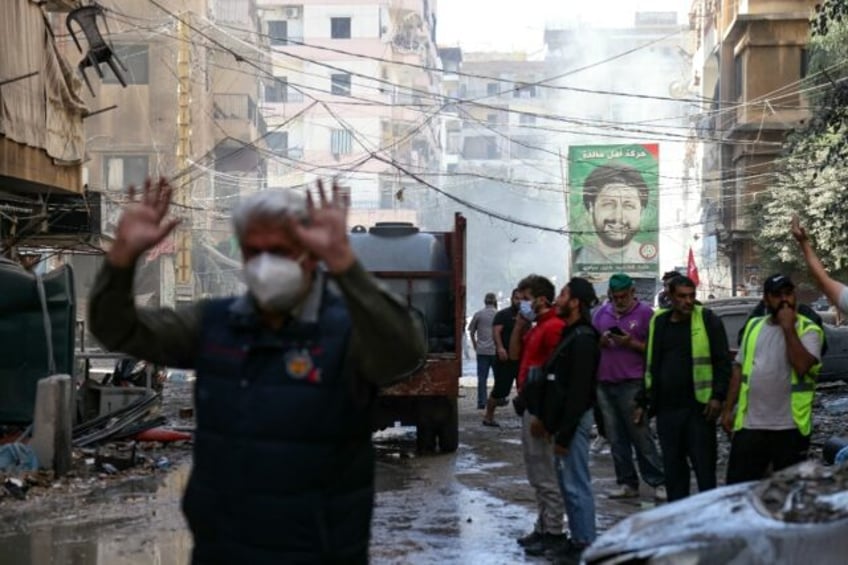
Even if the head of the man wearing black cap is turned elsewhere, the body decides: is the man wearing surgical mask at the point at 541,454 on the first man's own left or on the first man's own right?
on the first man's own right

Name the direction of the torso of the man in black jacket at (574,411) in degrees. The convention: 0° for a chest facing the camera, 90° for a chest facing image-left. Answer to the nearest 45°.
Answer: approximately 90°

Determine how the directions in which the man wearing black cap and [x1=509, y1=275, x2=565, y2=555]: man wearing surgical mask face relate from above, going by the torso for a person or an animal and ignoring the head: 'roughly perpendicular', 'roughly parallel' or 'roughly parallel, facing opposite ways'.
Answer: roughly perpendicular

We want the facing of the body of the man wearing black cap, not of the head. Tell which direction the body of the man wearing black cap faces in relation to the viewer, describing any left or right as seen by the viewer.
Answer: facing the viewer

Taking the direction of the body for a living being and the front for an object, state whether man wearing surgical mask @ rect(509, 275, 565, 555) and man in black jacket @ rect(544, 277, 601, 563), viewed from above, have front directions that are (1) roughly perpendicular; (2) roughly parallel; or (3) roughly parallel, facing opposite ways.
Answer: roughly parallel

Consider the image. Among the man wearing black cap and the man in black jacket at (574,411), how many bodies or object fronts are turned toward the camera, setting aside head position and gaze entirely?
1

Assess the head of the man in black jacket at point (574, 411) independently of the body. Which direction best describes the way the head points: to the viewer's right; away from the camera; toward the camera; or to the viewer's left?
to the viewer's left

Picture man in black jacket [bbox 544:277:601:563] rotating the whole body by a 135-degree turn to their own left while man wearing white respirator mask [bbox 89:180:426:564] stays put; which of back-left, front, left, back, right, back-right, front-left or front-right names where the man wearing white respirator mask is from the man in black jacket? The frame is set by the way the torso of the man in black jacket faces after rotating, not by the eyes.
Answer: front-right

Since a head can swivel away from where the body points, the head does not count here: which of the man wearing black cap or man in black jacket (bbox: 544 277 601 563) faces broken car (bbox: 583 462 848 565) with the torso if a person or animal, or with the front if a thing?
the man wearing black cap

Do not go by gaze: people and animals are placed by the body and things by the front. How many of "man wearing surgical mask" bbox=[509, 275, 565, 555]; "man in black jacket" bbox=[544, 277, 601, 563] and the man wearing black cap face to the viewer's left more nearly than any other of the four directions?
2

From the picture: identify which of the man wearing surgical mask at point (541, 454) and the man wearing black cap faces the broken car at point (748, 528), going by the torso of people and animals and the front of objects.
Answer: the man wearing black cap

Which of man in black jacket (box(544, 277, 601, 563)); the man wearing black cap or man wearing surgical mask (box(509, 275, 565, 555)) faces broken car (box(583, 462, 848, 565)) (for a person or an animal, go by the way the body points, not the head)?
the man wearing black cap

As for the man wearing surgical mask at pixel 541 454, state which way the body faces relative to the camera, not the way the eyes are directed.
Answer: to the viewer's left

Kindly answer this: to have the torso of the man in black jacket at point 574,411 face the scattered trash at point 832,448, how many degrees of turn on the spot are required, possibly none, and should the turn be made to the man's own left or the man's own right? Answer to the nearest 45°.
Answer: approximately 135° to the man's own right

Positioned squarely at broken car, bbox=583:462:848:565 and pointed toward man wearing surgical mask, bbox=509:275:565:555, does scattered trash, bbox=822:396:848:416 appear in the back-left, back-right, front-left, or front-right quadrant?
front-right

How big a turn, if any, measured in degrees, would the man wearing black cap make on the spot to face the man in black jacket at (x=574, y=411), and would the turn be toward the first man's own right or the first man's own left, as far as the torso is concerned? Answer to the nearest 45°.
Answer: approximately 90° to the first man's own right
